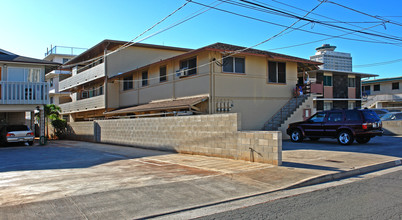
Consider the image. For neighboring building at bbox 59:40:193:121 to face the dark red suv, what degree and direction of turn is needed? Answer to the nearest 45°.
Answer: approximately 90° to its left

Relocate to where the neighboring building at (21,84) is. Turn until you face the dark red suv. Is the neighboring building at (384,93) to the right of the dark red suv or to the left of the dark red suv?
left

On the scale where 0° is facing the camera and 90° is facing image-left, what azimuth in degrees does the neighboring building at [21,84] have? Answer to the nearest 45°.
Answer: approximately 0°

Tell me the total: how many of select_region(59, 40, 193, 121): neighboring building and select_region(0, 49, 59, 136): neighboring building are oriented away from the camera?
0

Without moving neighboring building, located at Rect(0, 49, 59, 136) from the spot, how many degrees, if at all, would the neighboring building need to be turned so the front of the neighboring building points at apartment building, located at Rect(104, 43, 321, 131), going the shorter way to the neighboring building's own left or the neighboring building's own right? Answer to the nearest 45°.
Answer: approximately 45° to the neighboring building's own left

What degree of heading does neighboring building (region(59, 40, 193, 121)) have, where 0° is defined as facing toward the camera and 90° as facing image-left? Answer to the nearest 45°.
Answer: approximately 45°

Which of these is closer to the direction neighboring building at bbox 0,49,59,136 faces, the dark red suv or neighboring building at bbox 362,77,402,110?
the dark red suv

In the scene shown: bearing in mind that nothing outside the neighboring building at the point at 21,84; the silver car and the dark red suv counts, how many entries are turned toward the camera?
1

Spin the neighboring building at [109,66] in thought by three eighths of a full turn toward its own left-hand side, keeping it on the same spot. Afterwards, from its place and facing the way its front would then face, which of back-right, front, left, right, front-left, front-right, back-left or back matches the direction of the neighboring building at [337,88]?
front
